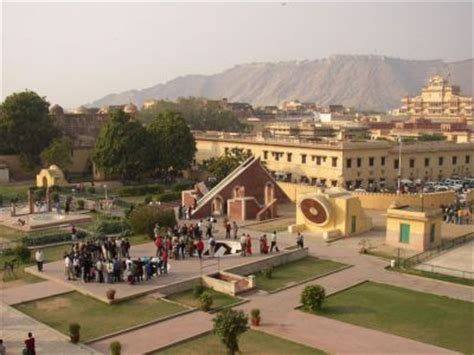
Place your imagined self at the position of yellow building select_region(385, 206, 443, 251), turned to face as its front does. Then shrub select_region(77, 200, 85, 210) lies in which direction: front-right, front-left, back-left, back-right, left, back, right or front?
front-right

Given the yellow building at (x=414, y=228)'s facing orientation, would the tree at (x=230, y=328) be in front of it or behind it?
in front

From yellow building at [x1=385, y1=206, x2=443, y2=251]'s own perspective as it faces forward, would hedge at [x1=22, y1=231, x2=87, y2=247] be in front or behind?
in front

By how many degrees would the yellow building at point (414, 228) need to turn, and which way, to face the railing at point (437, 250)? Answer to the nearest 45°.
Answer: approximately 90° to its left

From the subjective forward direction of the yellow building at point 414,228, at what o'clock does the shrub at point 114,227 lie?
The shrub is roughly at 1 o'clock from the yellow building.

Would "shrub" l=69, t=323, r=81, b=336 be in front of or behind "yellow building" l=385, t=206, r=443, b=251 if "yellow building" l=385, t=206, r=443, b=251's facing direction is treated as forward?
in front

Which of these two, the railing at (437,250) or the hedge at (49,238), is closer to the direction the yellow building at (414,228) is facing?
the hedge

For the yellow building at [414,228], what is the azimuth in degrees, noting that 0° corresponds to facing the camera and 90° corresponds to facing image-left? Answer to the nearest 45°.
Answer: approximately 45°

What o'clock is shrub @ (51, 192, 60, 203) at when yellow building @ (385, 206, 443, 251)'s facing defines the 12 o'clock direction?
The shrub is roughly at 2 o'clock from the yellow building.

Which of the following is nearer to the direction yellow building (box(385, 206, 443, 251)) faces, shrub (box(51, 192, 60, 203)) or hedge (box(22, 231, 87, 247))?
the hedge

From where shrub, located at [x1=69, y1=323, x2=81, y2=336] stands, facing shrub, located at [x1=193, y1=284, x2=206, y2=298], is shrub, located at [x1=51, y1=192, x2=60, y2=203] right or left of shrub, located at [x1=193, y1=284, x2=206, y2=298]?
left

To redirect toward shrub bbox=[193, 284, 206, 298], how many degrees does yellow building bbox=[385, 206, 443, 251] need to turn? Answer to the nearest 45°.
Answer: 0° — it already faces it
